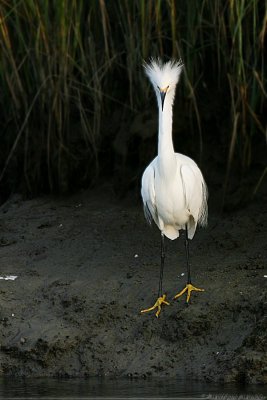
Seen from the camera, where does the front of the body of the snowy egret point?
toward the camera
